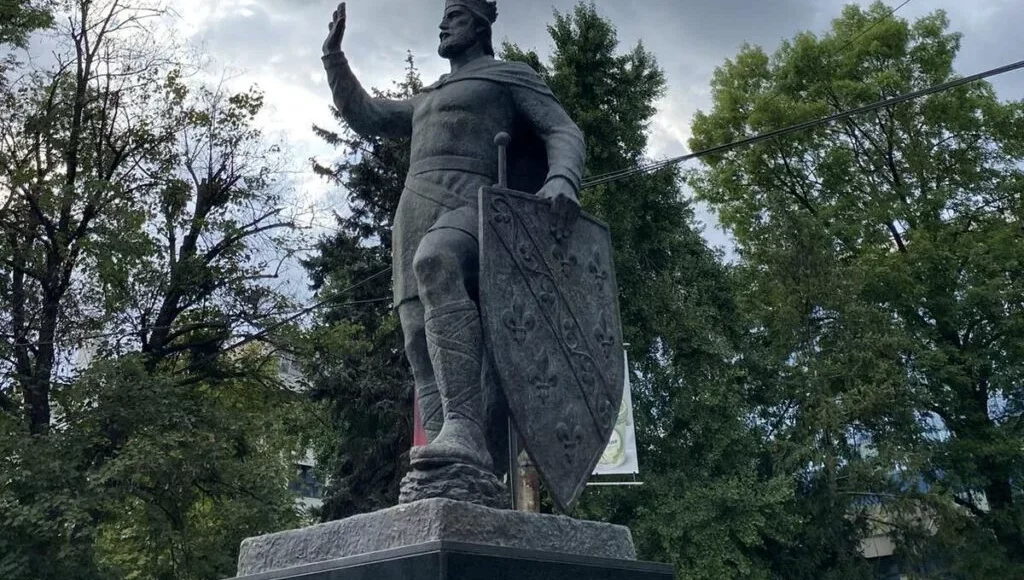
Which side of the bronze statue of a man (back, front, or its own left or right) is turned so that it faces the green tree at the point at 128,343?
right

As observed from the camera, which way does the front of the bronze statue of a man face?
facing the viewer and to the left of the viewer

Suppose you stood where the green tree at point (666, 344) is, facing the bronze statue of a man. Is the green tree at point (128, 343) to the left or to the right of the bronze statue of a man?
right

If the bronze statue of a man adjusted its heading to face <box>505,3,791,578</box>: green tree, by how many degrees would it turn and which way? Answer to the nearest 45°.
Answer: approximately 135° to its right

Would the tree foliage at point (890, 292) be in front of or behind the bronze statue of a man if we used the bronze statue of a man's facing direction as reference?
behind
